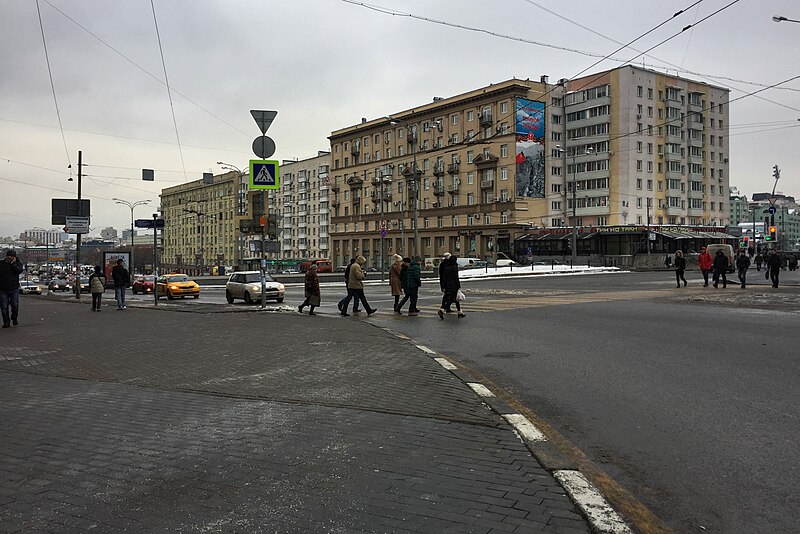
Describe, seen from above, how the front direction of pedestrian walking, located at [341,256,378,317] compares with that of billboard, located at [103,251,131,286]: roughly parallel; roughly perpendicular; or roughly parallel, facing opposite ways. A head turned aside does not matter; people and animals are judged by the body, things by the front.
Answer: roughly perpendicular

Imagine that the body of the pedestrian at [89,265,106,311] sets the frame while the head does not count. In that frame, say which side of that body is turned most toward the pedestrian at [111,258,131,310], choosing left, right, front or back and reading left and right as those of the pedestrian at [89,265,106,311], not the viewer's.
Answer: right

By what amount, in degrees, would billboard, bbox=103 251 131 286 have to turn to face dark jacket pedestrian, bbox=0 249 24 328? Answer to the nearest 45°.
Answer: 0° — it already faces them

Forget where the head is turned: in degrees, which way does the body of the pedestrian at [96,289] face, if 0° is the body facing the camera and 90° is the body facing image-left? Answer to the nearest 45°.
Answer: approximately 180°

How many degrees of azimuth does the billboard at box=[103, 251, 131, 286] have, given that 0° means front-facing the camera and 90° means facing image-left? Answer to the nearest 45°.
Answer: approximately 0°

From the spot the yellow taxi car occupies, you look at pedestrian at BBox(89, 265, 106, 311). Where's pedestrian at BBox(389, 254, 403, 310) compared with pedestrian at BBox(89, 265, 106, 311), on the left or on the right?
left
